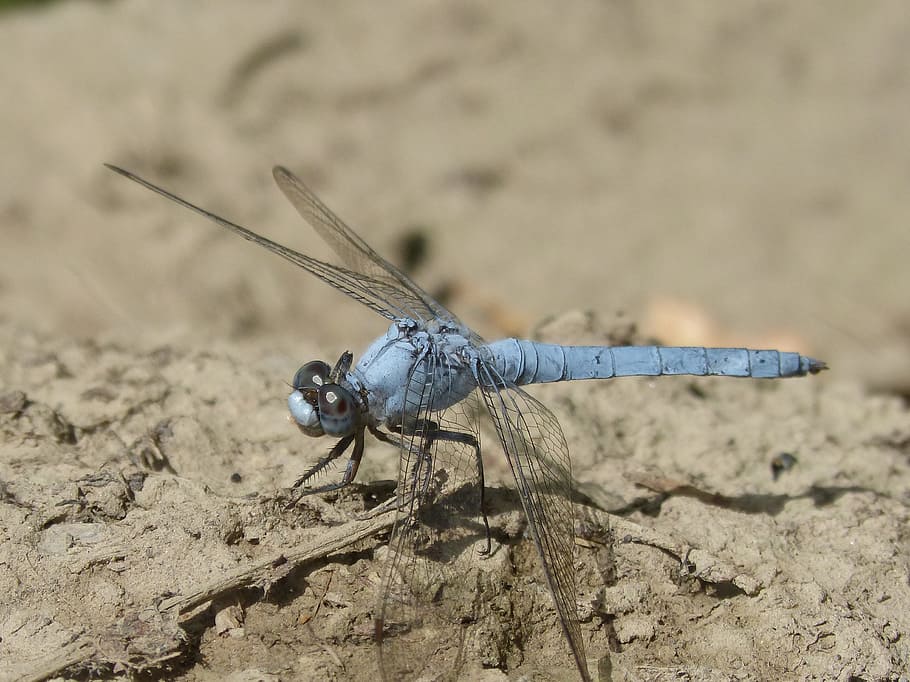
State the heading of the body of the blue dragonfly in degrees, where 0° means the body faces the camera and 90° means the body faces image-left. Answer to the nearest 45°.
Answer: approximately 45°
